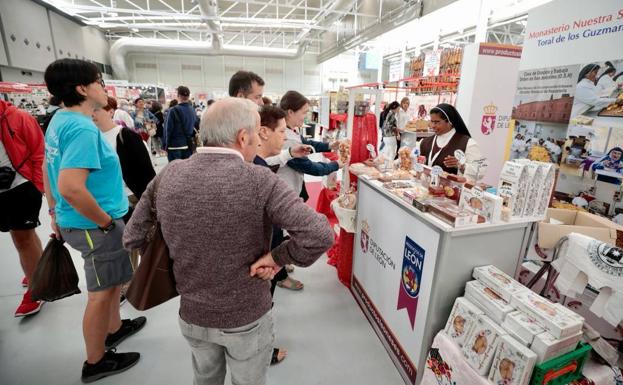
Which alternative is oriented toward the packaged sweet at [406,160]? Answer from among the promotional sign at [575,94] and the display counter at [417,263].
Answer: the promotional sign

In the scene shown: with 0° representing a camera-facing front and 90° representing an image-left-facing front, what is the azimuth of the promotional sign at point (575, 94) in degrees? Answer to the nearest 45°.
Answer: approximately 45°

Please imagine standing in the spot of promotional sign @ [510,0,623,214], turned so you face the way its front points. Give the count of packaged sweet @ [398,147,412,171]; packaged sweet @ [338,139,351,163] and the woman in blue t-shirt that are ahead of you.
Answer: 3

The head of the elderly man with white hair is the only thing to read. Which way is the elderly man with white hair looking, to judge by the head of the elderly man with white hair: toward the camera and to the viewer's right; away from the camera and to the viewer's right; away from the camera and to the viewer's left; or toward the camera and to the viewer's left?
away from the camera and to the viewer's right

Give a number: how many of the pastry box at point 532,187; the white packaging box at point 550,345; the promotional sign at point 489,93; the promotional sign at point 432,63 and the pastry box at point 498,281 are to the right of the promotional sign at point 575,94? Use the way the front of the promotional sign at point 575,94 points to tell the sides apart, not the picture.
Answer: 2

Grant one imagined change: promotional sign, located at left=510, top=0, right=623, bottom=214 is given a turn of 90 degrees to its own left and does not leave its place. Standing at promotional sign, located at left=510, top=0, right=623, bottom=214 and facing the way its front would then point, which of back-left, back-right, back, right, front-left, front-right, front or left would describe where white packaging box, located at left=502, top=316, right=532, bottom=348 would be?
front-right

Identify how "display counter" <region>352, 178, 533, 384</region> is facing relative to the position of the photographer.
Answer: facing the viewer and to the left of the viewer

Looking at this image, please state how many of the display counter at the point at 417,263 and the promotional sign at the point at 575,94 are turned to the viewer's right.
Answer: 0

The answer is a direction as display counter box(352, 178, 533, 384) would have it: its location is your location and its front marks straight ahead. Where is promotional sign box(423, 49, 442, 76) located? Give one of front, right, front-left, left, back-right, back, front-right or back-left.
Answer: back-right

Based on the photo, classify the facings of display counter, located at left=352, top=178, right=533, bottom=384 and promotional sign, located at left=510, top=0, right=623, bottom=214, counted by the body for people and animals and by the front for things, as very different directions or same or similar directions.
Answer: same or similar directions

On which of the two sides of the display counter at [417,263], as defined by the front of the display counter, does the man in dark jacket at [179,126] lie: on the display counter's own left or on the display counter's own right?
on the display counter's own right

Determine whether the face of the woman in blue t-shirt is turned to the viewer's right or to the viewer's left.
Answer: to the viewer's right

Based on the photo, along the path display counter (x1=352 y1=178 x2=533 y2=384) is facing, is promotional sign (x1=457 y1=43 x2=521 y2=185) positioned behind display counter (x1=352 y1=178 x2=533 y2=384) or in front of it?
behind

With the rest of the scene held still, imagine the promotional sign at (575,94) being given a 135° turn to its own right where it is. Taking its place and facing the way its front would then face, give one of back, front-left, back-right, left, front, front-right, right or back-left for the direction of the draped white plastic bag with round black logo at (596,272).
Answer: back

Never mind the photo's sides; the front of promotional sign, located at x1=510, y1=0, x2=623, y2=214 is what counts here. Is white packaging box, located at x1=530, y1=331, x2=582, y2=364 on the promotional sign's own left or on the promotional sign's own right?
on the promotional sign's own left
